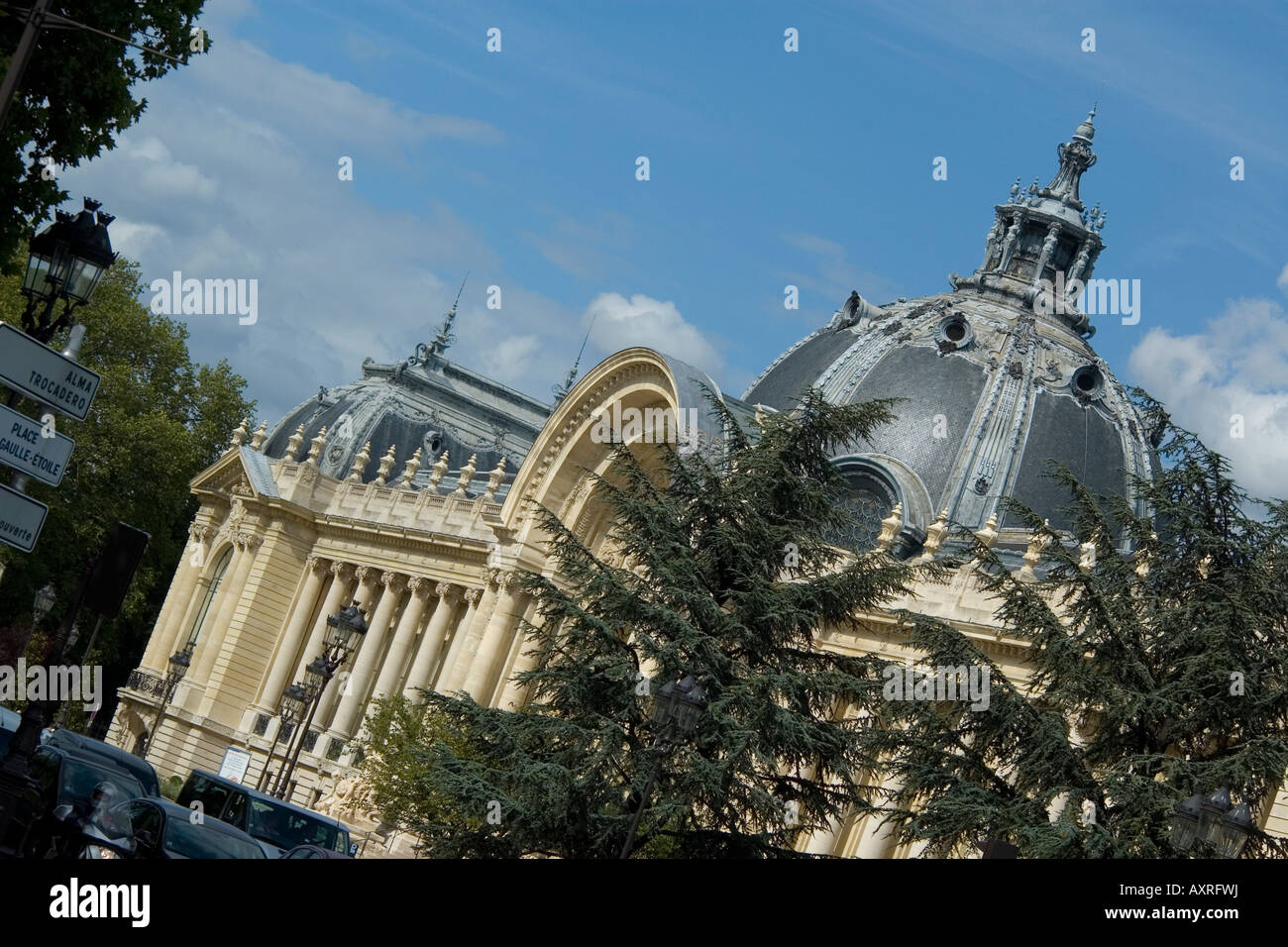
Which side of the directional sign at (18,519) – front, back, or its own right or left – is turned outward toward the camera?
front

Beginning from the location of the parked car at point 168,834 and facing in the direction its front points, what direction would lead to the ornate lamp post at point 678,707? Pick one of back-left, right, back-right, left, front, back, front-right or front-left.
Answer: back-left

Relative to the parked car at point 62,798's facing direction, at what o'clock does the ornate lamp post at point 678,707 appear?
The ornate lamp post is roughly at 8 o'clock from the parked car.

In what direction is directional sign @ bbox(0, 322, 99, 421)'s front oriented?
toward the camera

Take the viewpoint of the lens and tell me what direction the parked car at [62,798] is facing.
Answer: facing the viewer and to the left of the viewer
